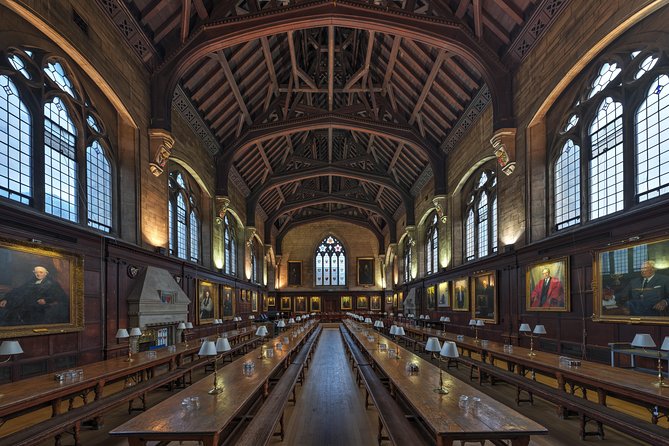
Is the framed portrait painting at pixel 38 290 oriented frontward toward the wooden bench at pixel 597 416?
yes

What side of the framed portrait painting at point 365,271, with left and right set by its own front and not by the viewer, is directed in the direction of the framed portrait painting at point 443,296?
front

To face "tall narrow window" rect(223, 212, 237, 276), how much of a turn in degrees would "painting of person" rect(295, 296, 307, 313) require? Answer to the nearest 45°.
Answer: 0° — it already faces it

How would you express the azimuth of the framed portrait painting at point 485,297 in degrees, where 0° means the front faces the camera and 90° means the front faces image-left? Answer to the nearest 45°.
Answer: approximately 45°

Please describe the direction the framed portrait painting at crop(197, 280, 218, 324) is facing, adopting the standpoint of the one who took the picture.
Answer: facing the viewer and to the right of the viewer

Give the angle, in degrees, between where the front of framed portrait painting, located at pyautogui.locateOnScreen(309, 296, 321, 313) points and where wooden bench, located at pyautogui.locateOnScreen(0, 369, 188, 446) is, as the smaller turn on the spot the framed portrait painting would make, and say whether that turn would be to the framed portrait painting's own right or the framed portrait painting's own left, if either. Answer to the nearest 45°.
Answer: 0° — it already faces it

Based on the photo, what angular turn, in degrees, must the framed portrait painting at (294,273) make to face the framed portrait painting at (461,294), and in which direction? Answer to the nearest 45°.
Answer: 0° — it already faces it

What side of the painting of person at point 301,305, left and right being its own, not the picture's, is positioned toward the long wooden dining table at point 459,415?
front

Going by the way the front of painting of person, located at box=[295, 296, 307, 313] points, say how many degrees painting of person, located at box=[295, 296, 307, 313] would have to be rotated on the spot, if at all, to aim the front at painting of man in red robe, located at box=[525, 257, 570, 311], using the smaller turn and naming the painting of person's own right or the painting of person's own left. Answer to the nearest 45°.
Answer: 0° — it already faces it

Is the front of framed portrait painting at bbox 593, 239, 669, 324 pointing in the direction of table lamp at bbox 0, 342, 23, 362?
yes
